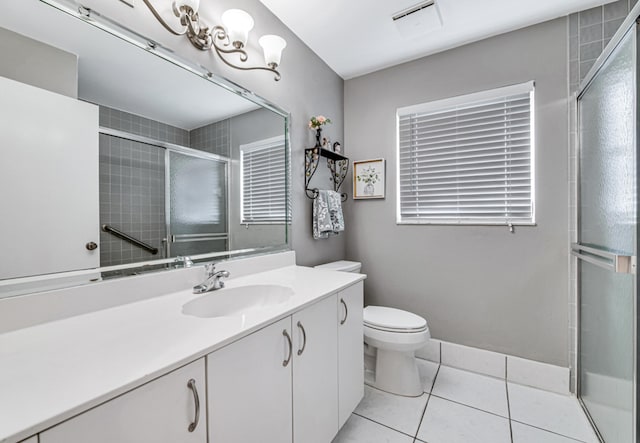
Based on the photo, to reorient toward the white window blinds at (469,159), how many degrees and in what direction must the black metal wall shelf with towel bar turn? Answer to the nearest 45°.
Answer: approximately 45° to its left

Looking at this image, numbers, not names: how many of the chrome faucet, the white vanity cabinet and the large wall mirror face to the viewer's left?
0

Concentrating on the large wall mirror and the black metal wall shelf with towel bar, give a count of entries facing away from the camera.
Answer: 0

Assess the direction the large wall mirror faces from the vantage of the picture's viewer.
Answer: facing the viewer and to the right of the viewer

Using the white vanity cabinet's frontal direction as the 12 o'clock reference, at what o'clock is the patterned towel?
The patterned towel is roughly at 8 o'clock from the white vanity cabinet.

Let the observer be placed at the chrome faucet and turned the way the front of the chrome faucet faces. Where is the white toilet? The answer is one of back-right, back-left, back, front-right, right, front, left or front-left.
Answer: front-left

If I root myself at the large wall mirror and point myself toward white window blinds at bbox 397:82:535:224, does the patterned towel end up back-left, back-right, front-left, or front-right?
front-left

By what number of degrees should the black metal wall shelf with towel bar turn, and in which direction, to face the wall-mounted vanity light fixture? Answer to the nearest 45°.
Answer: approximately 90° to its right
